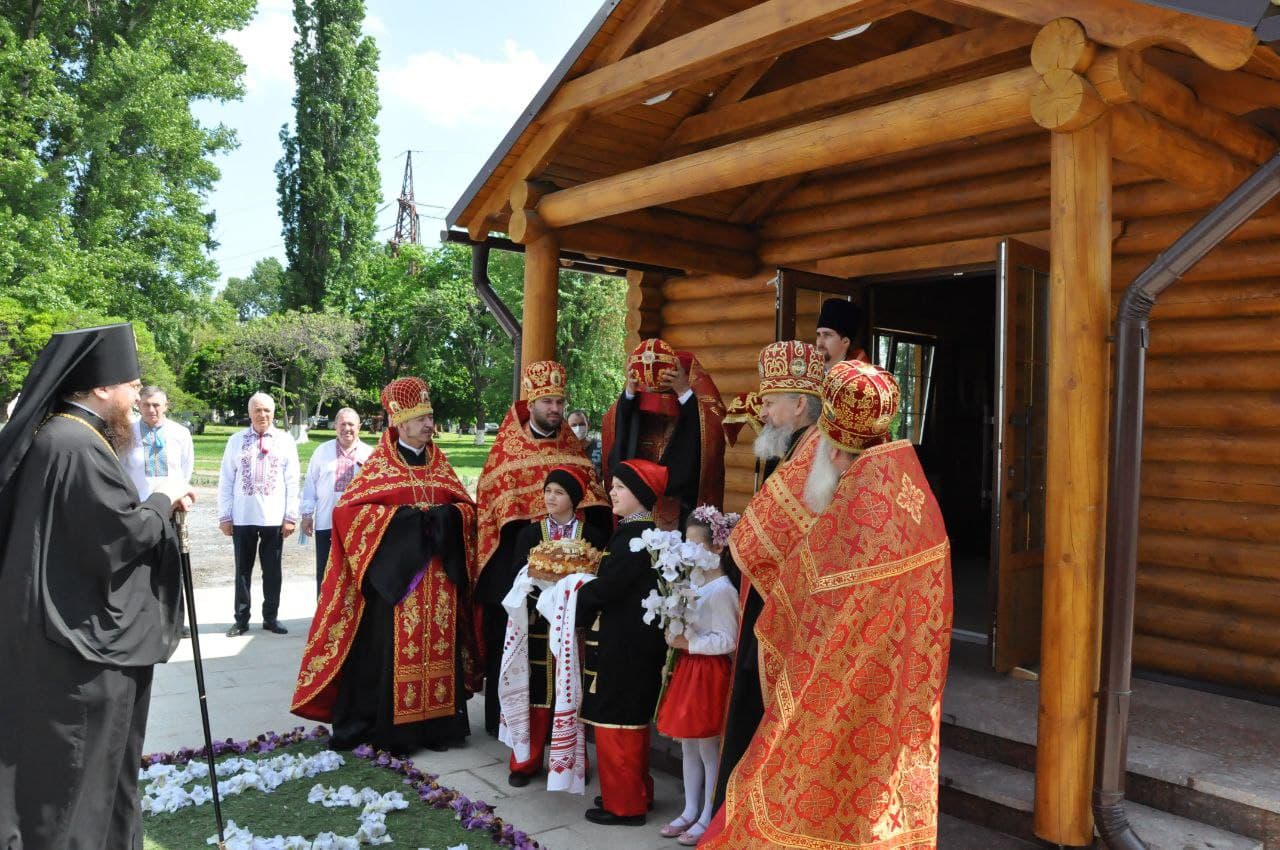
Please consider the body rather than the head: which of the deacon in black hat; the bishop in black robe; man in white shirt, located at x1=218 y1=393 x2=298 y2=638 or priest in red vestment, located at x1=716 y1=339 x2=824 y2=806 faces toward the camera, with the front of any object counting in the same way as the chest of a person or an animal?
the man in white shirt

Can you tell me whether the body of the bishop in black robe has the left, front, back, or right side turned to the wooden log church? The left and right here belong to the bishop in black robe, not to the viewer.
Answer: front

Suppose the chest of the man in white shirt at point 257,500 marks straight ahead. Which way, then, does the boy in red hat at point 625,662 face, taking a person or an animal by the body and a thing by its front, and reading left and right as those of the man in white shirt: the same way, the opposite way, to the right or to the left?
to the right

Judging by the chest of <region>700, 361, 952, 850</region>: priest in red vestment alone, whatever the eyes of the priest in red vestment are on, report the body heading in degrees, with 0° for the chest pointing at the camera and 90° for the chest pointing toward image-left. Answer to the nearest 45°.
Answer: approximately 135°

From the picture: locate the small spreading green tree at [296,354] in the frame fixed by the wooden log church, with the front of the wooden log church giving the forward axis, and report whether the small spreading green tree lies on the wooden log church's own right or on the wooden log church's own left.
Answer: on the wooden log church's own right

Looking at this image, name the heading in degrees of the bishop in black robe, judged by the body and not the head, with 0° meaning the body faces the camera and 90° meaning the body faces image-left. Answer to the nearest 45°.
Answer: approximately 270°

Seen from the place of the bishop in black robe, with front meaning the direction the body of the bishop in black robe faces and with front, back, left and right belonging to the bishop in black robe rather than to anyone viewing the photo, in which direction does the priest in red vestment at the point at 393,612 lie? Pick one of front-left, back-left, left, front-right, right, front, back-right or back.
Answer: front-left

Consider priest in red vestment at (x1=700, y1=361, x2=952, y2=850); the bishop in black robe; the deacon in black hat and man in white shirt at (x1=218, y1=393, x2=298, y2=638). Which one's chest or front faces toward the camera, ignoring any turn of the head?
the man in white shirt

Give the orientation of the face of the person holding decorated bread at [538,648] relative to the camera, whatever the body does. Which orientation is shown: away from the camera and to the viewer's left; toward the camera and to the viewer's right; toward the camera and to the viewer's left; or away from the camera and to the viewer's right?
toward the camera and to the viewer's left

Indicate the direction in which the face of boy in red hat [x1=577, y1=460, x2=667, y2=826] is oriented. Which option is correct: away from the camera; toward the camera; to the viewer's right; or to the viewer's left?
to the viewer's left

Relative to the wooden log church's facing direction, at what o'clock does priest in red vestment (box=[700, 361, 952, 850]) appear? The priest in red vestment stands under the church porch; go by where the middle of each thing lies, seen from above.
The priest in red vestment is roughly at 11 o'clock from the wooden log church.

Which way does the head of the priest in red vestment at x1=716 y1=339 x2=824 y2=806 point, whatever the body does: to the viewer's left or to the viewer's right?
to the viewer's left

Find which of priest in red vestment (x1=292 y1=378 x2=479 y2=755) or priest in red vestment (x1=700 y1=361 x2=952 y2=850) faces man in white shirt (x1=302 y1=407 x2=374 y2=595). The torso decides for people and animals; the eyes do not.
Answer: priest in red vestment (x1=700 y1=361 x2=952 y2=850)

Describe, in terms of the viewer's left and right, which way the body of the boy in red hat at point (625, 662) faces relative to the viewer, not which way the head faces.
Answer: facing to the left of the viewer
